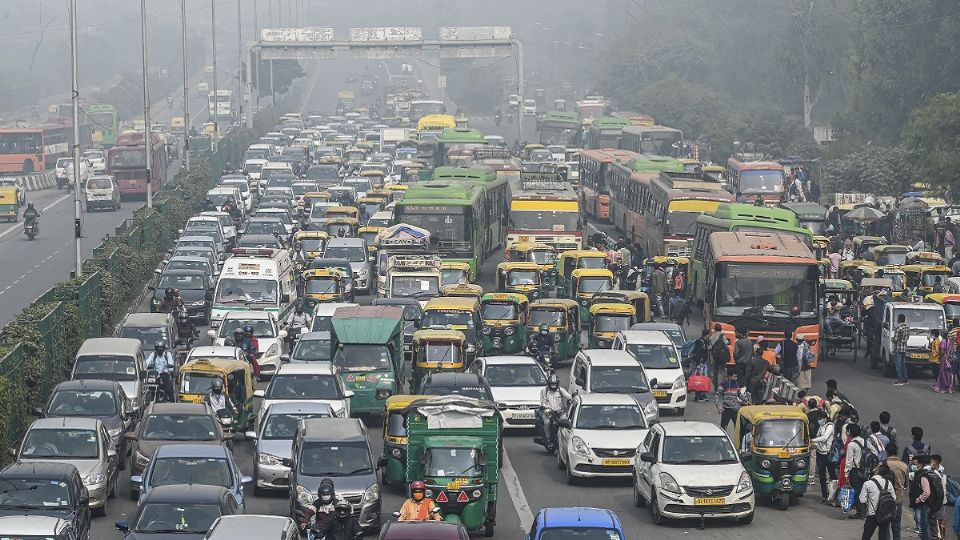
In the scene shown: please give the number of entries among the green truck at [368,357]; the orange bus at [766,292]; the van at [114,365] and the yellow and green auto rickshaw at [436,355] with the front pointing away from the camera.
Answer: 0

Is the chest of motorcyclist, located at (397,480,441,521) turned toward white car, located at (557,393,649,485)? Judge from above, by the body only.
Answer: no

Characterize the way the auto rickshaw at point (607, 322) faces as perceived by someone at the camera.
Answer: facing the viewer

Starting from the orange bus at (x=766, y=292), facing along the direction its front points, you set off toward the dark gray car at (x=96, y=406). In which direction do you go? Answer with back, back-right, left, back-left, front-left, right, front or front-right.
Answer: front-right

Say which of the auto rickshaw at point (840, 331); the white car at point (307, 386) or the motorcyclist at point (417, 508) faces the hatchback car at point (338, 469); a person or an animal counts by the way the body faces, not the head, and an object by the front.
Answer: the white car

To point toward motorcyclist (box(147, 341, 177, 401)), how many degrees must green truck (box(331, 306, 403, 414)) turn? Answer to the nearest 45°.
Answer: approximately 90° to its right

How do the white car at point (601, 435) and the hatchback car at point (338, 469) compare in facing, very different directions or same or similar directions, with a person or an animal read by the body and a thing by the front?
same or similar directions

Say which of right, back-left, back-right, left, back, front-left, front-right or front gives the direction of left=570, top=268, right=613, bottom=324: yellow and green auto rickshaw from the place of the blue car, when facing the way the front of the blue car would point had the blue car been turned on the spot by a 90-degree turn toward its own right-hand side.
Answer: right

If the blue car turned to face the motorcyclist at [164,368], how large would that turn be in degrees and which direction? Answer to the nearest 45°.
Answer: approximately 135° to its right

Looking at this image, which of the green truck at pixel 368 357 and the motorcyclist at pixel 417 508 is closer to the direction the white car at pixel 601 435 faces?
the motorcyclist

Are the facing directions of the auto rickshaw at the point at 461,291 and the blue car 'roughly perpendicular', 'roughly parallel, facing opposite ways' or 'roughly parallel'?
roughly parallel

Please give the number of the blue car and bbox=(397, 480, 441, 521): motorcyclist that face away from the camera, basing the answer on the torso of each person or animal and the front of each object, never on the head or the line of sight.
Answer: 0

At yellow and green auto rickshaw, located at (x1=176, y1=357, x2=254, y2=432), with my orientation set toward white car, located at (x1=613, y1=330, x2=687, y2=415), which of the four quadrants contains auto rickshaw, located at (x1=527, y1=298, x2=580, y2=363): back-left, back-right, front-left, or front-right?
front-left

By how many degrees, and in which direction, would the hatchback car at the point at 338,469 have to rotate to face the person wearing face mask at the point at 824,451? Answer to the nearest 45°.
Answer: approximately 90° to its left

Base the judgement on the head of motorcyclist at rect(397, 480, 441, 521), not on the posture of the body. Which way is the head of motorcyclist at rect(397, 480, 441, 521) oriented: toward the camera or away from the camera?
toward the camera

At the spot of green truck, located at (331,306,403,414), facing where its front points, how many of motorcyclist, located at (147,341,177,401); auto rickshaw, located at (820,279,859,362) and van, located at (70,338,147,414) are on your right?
2

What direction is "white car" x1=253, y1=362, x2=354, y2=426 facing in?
toward the camera
